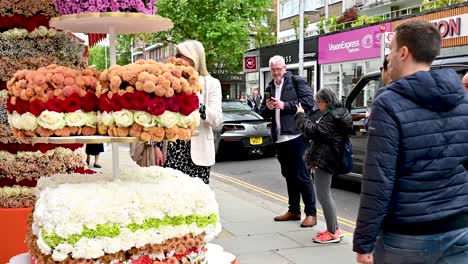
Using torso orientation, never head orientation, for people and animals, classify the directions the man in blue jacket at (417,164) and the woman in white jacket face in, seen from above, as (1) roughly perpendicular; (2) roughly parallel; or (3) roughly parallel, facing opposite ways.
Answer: roughly perpendicular

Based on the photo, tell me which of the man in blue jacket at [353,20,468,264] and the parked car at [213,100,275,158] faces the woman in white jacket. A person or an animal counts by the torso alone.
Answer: the man in blue jacket

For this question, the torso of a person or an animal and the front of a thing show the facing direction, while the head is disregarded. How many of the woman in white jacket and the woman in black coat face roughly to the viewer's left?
2

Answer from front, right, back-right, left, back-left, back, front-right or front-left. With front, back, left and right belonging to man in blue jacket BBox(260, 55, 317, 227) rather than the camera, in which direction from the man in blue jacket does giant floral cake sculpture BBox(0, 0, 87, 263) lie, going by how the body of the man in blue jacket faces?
front

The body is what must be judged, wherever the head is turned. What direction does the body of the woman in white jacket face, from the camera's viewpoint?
to the viewer's left

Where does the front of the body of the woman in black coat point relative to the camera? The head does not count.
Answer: to the viewer's left

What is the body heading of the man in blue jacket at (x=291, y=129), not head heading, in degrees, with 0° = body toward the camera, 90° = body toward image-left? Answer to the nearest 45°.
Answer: approximately 45°

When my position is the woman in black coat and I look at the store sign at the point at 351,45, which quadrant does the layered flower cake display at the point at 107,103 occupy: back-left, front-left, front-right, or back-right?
back-left

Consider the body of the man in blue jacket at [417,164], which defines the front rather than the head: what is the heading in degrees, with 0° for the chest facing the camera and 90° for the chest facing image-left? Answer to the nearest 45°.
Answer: approximately 135°

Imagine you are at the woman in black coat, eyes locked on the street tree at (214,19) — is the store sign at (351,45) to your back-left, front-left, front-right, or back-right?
front-right

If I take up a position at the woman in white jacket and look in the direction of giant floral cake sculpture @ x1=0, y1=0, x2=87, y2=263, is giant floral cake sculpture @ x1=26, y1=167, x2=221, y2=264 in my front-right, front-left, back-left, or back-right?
front-left

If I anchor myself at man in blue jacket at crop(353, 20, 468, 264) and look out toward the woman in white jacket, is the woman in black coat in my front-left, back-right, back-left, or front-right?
front-right

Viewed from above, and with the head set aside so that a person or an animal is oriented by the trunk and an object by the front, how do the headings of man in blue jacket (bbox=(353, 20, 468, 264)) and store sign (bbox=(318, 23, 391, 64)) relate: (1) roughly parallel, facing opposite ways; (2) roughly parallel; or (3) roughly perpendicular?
roughly perpendicular

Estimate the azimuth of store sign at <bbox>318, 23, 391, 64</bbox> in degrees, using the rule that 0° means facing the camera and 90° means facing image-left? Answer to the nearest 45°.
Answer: approximately 45°
